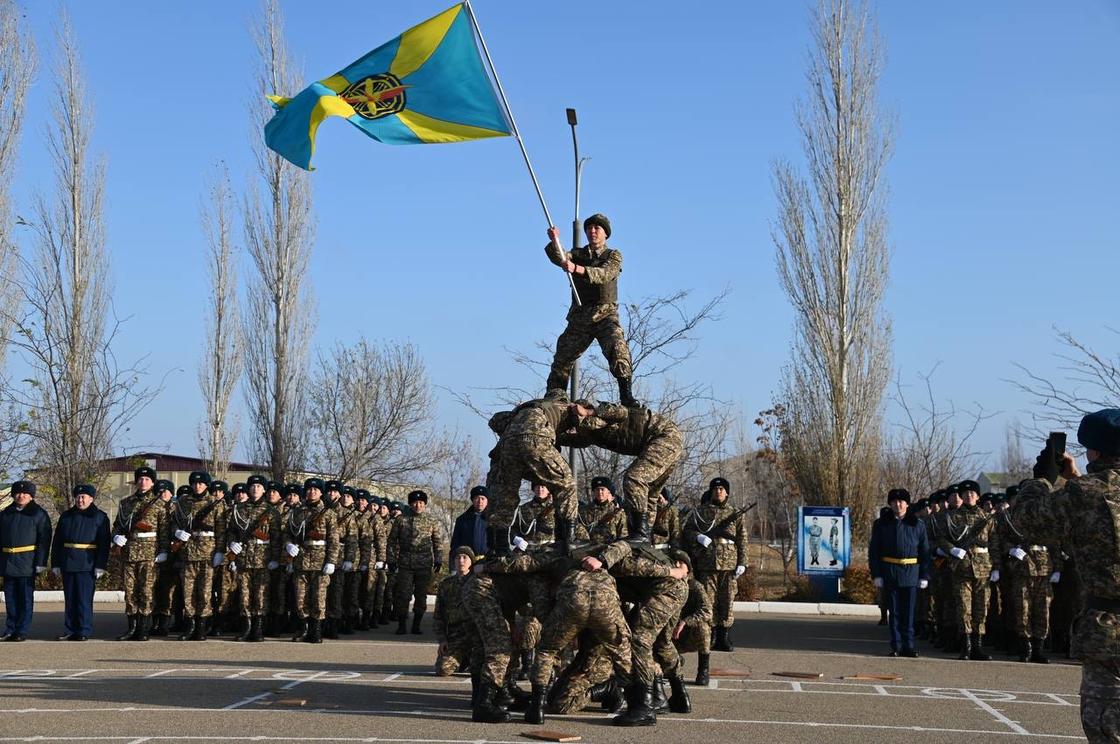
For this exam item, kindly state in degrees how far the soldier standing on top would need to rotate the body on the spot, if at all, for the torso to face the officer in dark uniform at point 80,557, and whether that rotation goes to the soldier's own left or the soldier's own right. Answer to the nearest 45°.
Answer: approximately 90° to the soldier's own right

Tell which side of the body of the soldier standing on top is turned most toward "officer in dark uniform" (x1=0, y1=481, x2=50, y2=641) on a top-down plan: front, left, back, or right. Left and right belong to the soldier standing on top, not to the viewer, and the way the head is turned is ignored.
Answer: right

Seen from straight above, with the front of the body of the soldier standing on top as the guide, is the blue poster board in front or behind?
behind

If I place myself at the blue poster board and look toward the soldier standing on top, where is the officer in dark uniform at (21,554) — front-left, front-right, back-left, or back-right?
front-right

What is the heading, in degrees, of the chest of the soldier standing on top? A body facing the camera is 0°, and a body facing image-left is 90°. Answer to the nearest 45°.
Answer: approximately 45°

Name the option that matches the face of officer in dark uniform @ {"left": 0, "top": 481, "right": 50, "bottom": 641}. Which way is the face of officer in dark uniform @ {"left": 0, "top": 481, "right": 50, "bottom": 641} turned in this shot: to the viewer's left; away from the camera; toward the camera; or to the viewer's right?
toward the camera
